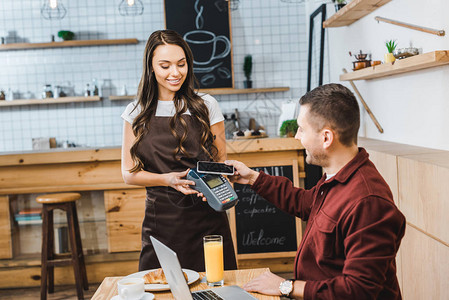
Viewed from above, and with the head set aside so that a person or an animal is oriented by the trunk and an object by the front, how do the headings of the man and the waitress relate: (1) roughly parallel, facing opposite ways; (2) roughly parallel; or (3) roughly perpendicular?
roughly perpendicular

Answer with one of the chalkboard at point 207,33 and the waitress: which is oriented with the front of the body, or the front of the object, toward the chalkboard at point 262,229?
the chalkboard at point 207,33

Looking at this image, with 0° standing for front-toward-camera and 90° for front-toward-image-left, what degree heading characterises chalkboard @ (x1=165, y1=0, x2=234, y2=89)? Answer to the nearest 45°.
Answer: approximately 0°

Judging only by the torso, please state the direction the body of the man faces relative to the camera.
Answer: to the viewer's left

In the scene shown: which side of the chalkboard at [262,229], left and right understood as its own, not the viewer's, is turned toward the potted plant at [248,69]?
back

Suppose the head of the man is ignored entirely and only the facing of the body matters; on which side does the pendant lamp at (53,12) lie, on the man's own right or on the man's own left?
on the man's own right

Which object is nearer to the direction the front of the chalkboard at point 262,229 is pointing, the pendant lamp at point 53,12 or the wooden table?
the wooden table

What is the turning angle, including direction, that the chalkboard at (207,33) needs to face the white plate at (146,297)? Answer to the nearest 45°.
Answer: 0° — it already faces it

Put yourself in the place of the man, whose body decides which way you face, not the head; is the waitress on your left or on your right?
on your right

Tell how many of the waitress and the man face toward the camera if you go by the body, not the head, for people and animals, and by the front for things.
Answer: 1
